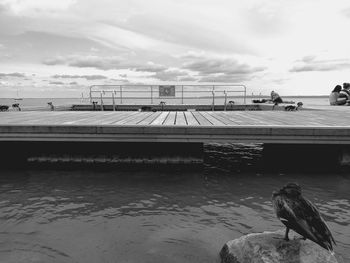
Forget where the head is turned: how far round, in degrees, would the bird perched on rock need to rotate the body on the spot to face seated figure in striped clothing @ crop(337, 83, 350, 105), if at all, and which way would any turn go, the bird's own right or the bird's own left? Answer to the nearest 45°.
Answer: approximately 90° to the bird's own right

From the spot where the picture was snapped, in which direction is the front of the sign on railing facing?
facing the viewer

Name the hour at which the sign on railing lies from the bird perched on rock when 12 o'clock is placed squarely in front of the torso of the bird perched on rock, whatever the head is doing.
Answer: The sign on railing is roughly at 2 o'clock from the bird perched on rock.

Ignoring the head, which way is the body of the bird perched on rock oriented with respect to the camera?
to the viewer's left

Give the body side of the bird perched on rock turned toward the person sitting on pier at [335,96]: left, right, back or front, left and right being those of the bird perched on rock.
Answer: right

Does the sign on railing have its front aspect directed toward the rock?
yes

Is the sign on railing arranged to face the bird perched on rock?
yes

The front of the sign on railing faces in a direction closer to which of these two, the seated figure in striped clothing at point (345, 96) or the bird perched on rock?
the bird perched on rock

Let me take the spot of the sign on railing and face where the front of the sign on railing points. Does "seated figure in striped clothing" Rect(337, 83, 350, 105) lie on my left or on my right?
on my left

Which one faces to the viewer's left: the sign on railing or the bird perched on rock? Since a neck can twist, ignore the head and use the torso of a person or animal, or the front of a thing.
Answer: the bird perched on rock

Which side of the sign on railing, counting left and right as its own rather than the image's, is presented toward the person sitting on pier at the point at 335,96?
left

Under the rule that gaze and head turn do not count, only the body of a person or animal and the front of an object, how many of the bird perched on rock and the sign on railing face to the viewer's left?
1
